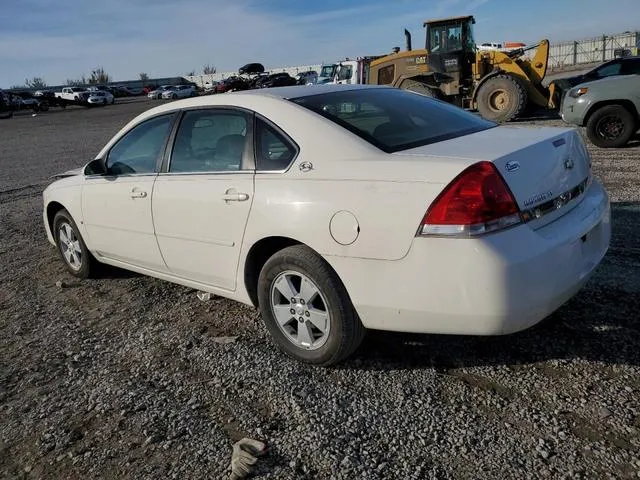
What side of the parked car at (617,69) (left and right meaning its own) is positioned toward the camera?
left

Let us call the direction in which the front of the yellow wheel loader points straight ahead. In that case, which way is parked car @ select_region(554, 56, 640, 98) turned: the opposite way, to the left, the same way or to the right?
the opposite way

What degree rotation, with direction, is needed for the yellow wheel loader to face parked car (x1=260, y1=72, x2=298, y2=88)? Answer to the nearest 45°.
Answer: approximately 135° to its left

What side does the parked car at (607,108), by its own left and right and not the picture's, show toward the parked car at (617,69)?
right

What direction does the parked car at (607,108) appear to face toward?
to the viewer's left

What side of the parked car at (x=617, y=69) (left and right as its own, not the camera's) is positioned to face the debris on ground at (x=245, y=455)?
left

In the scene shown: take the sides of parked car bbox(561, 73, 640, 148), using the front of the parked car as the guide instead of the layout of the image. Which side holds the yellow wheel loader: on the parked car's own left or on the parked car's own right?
on the parked car's own right

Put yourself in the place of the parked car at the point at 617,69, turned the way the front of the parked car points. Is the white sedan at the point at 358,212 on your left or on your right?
on your left

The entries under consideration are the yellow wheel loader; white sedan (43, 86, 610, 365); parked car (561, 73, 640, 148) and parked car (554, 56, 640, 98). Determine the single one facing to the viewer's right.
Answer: the yellow wheel loader

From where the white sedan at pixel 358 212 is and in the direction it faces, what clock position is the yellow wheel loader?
The yellow wheel loader is roughly at 2 o'clock from the white sedan.

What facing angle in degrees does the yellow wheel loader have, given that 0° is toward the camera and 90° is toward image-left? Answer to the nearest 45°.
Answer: approximately 270°

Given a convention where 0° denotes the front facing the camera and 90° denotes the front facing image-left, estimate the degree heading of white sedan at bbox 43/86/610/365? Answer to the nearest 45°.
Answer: approximately 135°

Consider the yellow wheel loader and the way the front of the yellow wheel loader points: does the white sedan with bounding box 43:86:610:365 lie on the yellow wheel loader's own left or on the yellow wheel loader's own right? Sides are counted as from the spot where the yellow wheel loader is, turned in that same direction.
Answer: on the yellow wheel loader's own right
